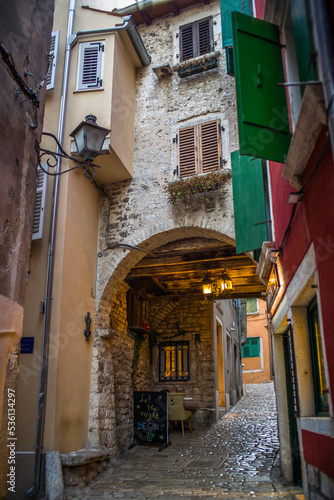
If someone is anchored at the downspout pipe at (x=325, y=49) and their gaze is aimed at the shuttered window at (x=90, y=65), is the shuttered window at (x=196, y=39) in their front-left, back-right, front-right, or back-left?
front-right

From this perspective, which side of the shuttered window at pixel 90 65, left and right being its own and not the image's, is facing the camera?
front

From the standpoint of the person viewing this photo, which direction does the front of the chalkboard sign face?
facing the viewer

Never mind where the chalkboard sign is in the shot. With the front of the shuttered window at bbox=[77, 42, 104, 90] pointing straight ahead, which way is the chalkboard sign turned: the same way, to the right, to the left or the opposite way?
the same way

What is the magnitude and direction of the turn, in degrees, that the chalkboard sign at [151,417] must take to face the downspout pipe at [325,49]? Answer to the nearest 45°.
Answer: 0° — it already faces it
